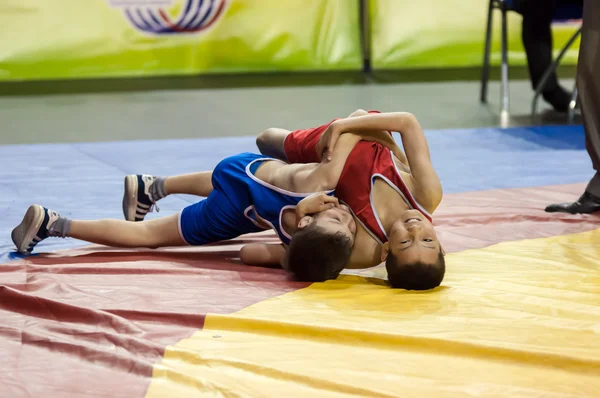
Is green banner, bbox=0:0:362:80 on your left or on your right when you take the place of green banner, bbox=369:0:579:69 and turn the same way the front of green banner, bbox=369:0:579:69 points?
on your right

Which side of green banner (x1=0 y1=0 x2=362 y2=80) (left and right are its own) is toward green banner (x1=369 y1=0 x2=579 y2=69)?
left

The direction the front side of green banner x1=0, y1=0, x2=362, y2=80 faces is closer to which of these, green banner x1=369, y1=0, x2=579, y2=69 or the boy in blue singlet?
the boy in blue singlet

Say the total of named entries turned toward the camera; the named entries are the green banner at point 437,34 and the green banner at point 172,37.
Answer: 2

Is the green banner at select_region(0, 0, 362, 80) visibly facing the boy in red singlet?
yes

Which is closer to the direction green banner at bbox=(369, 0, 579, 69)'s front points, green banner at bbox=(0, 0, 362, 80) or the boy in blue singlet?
the boy in blue singlet

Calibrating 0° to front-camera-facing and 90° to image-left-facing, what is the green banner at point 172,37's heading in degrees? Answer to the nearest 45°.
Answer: approximately 0°

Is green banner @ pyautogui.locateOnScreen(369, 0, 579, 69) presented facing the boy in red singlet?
yes

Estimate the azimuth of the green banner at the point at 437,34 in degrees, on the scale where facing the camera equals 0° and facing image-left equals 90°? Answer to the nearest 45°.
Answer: approximately 0°
